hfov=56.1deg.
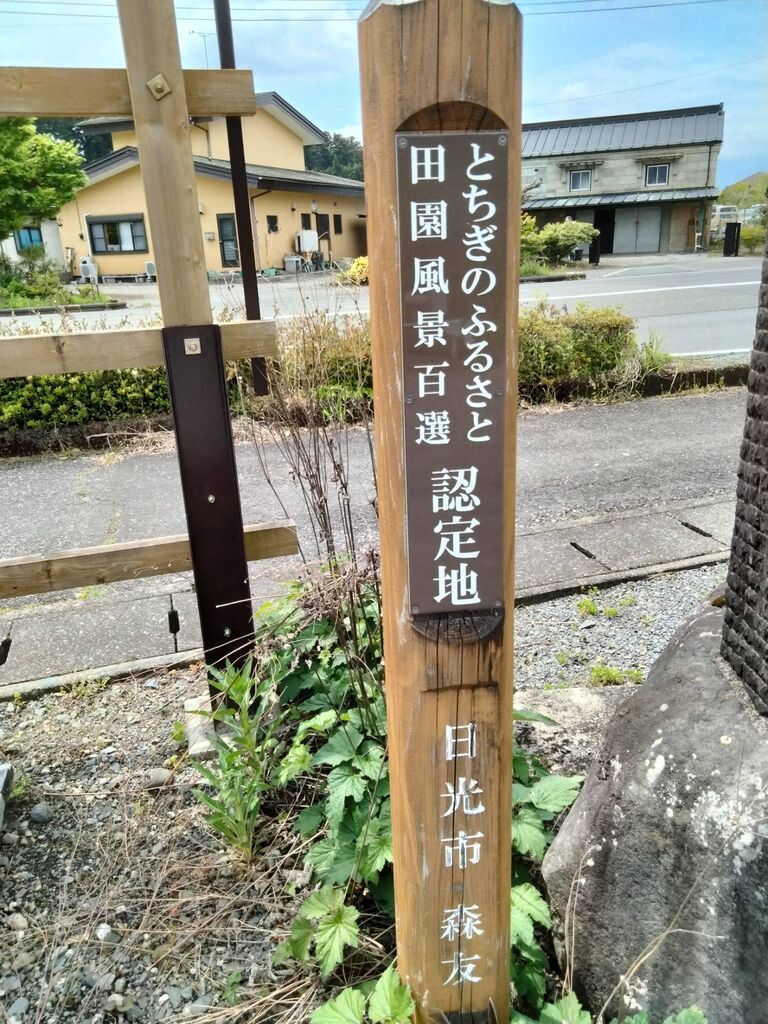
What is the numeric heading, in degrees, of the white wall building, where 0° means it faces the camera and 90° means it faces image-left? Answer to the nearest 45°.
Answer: approximately 0°

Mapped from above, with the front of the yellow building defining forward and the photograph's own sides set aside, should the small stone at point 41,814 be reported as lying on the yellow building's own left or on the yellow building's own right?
on the yellow building's own right

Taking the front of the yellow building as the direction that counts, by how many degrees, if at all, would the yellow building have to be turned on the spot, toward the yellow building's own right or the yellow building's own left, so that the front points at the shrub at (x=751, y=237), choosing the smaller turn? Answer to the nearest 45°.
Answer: approximately 45° to the yellow building's own left

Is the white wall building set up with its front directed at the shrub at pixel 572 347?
yes

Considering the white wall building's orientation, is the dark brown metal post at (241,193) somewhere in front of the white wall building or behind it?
in front

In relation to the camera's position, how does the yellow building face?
facing the viewer and to the right of the viewer

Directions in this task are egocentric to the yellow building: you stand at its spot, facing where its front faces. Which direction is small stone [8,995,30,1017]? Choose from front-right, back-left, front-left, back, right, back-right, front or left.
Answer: front-right

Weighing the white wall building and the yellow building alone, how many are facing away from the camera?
0

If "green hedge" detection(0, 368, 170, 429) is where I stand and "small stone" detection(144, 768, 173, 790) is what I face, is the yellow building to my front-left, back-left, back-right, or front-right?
back-left

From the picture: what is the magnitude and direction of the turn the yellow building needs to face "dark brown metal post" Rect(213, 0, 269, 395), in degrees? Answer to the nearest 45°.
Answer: approximately 45° to its right

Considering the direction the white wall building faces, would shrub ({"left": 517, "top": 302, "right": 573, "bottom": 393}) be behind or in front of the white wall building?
in front

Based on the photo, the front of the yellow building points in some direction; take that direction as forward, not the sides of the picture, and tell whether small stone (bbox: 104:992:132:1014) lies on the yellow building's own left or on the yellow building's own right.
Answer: on the yellow building's own right

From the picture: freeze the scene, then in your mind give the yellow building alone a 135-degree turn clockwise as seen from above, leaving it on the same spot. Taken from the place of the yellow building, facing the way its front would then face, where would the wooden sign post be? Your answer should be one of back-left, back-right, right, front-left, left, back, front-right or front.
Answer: left

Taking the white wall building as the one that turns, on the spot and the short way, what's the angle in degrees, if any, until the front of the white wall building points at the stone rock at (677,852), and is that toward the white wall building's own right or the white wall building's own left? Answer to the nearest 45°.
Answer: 0° — it already faces it

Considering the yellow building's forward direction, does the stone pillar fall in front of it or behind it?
in front

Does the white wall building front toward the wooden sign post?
yes
